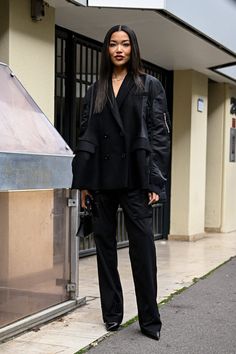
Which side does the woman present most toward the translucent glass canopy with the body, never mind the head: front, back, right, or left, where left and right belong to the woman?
right

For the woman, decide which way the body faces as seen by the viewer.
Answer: toward the camera
